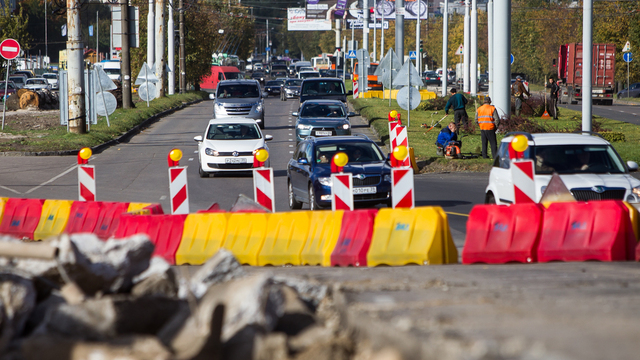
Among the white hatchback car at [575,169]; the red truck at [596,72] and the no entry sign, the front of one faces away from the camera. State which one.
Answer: the red truck

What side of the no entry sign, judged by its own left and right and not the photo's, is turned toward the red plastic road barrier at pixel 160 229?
front

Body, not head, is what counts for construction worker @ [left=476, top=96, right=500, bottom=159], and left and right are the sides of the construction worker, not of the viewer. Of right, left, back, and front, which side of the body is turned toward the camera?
back

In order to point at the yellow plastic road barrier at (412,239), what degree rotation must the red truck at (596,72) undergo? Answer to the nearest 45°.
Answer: approximately 180°

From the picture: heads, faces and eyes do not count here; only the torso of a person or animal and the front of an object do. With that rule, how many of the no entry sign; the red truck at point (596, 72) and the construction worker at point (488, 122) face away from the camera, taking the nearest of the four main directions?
2

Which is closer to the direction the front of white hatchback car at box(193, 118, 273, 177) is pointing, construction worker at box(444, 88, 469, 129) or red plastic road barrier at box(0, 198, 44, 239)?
the red plastic road barrier

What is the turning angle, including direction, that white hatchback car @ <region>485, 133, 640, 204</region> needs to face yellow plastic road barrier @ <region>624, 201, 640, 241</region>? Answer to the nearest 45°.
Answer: approximately 45° to its right

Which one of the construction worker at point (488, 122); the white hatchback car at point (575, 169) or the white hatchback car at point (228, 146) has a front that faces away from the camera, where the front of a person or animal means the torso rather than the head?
the construction worker

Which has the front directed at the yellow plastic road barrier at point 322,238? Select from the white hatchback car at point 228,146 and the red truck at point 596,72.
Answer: the white hatchback car

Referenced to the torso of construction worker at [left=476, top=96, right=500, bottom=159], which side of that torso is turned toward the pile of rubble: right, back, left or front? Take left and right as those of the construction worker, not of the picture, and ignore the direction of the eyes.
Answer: back

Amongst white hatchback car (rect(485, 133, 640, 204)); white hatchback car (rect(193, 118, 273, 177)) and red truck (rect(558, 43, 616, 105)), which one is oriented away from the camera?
the red truck

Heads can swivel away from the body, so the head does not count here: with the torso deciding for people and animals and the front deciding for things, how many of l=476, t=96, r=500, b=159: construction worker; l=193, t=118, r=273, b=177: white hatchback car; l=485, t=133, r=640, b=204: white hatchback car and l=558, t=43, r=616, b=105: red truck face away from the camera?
2

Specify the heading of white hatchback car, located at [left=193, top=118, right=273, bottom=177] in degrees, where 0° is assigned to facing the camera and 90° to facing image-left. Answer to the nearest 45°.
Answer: approximately 0°

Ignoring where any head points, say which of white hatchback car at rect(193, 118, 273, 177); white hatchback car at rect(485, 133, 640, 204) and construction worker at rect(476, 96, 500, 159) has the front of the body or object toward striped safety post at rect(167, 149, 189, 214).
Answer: white hatchback car at rect(193, 118, 273, 177)

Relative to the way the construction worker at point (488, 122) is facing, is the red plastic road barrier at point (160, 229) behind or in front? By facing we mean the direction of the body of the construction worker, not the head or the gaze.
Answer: behind

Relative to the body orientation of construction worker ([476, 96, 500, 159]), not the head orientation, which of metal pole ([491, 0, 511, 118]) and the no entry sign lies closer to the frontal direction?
the metal pole
